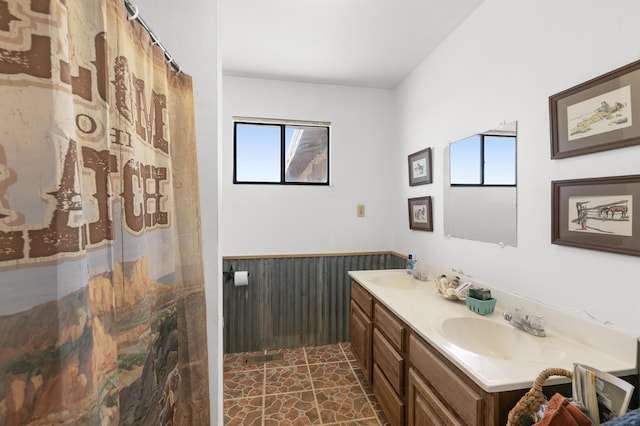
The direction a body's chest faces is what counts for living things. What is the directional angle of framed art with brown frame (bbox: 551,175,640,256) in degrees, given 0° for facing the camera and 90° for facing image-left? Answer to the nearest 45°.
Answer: approximately 45°

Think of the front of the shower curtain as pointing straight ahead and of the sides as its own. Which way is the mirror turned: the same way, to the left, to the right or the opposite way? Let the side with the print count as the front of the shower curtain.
the opposite way

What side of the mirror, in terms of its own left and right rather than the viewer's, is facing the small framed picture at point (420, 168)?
right

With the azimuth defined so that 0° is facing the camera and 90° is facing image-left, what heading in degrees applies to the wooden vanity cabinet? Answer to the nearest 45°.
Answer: approximately 45°

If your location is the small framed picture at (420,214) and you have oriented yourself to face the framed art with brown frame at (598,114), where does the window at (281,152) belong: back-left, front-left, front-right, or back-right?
back-right

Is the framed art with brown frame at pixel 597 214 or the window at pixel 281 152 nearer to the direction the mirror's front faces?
the window
